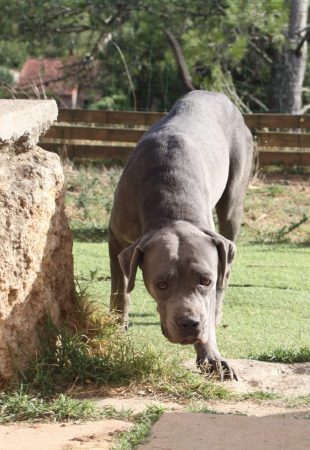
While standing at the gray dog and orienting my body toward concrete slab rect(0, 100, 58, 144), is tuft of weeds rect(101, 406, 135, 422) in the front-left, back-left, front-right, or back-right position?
front-left

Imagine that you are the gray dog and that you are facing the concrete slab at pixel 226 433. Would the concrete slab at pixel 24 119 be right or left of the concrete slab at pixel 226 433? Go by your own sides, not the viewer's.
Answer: right

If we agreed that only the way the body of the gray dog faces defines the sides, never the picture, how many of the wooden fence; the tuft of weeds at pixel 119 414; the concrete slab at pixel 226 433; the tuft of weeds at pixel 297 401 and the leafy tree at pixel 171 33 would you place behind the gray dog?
2

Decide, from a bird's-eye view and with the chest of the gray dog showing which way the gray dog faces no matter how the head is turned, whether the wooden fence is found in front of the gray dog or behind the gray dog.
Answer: behind

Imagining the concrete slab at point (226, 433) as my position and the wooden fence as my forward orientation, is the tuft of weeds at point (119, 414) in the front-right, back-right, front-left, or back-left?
front-left

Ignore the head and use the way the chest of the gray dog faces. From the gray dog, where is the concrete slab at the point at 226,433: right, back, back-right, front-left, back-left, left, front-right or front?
front

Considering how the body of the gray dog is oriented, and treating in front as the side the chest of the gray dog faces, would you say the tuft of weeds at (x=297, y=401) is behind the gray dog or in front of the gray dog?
in front

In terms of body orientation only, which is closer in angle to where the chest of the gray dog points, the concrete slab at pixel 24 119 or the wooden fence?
the concrete slab

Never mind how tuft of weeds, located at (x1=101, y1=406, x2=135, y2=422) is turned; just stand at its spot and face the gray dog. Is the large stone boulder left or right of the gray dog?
left

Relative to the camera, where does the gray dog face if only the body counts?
toward the camera

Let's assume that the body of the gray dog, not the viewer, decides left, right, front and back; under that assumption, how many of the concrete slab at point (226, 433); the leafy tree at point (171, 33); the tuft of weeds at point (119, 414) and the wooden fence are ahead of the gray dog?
2

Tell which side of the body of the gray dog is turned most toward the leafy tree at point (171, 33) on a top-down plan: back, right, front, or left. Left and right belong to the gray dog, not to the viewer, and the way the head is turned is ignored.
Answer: back

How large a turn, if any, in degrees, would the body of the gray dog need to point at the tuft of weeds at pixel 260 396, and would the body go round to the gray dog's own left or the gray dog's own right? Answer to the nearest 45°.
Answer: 0° — it already faces it

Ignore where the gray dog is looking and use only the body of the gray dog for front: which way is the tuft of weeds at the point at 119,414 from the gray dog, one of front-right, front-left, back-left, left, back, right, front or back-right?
front

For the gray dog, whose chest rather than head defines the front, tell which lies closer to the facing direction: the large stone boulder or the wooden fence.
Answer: the large stone boulder

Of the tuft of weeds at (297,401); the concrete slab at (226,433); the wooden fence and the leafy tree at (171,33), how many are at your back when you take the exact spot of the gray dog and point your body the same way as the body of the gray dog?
2
